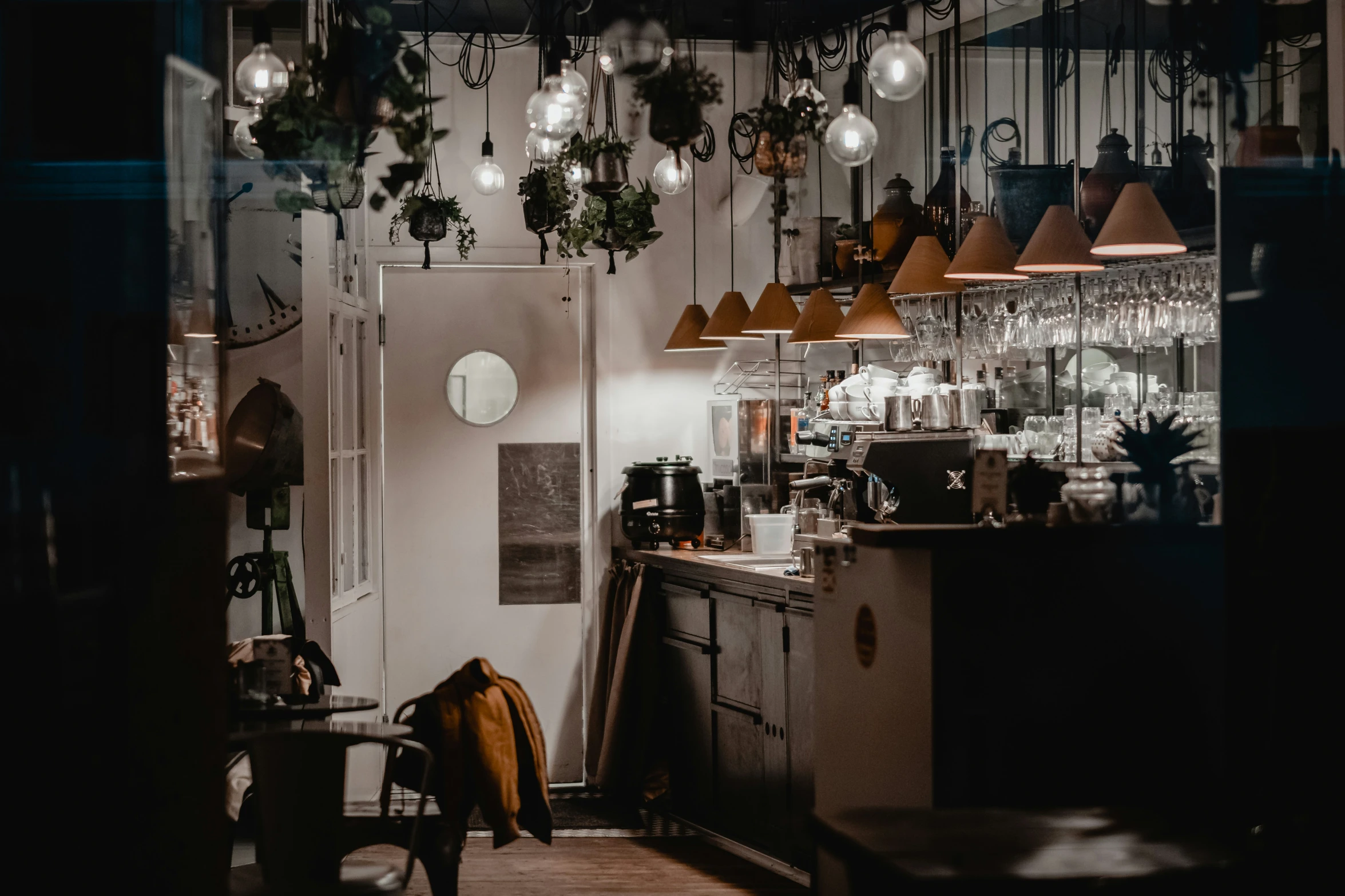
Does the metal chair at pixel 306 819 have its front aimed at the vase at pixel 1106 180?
no

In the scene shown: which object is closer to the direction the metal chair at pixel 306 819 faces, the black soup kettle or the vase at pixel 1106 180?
the black soup kettle

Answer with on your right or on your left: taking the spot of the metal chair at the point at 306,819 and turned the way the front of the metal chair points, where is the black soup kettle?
on your right

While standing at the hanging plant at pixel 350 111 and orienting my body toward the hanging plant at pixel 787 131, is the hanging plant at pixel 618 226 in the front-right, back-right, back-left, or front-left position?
front-left

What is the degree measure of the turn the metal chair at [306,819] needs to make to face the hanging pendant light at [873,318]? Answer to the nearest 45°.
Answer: approximately 90° to its right

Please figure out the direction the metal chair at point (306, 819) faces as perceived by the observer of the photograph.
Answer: facing away from the viewer and to the left of the viewer
